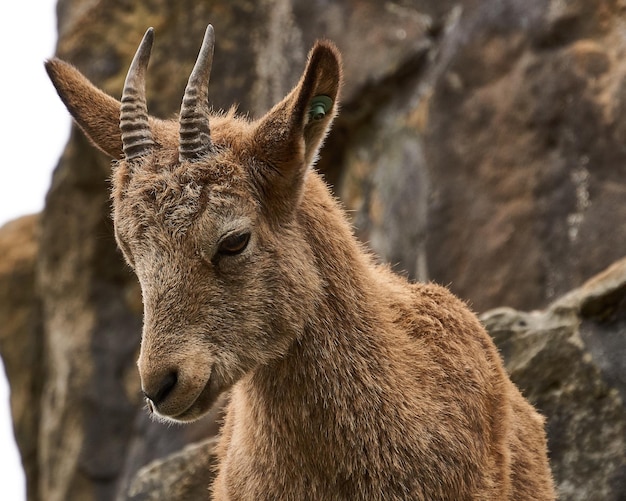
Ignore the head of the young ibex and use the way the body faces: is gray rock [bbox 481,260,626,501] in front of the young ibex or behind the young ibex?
behind

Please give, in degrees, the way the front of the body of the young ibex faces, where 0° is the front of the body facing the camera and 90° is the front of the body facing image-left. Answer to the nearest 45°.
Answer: approximately 45°
